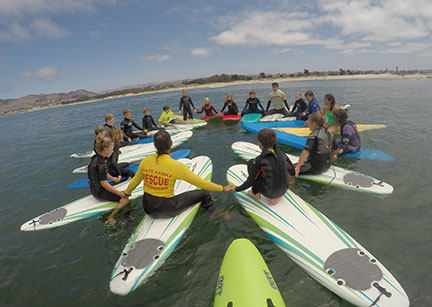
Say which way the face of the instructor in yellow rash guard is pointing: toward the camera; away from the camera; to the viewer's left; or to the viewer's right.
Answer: away from the camera

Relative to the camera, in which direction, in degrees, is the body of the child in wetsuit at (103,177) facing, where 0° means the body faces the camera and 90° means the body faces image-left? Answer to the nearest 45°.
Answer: approximately 270°

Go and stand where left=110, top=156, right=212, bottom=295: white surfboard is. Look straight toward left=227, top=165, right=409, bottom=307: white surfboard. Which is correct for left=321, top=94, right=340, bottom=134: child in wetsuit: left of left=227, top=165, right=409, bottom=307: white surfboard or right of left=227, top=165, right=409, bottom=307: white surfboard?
left

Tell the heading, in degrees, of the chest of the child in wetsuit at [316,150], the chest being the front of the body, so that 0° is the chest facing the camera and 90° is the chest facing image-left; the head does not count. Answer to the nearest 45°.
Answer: approximately 135°

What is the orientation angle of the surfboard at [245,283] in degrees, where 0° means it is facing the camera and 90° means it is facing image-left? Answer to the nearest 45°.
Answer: approximately 180°

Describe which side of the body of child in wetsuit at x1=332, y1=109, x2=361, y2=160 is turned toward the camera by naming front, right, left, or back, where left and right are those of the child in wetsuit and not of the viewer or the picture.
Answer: left

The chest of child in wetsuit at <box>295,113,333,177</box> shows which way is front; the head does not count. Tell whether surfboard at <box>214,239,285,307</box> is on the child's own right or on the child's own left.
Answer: on the child's own left

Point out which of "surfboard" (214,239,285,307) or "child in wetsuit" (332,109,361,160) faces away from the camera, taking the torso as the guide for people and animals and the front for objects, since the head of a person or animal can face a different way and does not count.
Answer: the surfboard

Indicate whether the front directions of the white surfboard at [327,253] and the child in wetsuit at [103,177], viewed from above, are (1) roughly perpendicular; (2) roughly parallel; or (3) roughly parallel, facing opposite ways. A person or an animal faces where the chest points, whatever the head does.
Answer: roughly perpendicular

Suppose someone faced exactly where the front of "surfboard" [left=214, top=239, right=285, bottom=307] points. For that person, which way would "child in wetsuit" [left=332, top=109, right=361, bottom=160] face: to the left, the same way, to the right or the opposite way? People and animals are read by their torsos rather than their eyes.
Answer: to the left

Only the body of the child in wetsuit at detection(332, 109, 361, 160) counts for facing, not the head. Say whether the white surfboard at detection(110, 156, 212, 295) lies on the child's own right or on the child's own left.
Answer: on the child's own left
